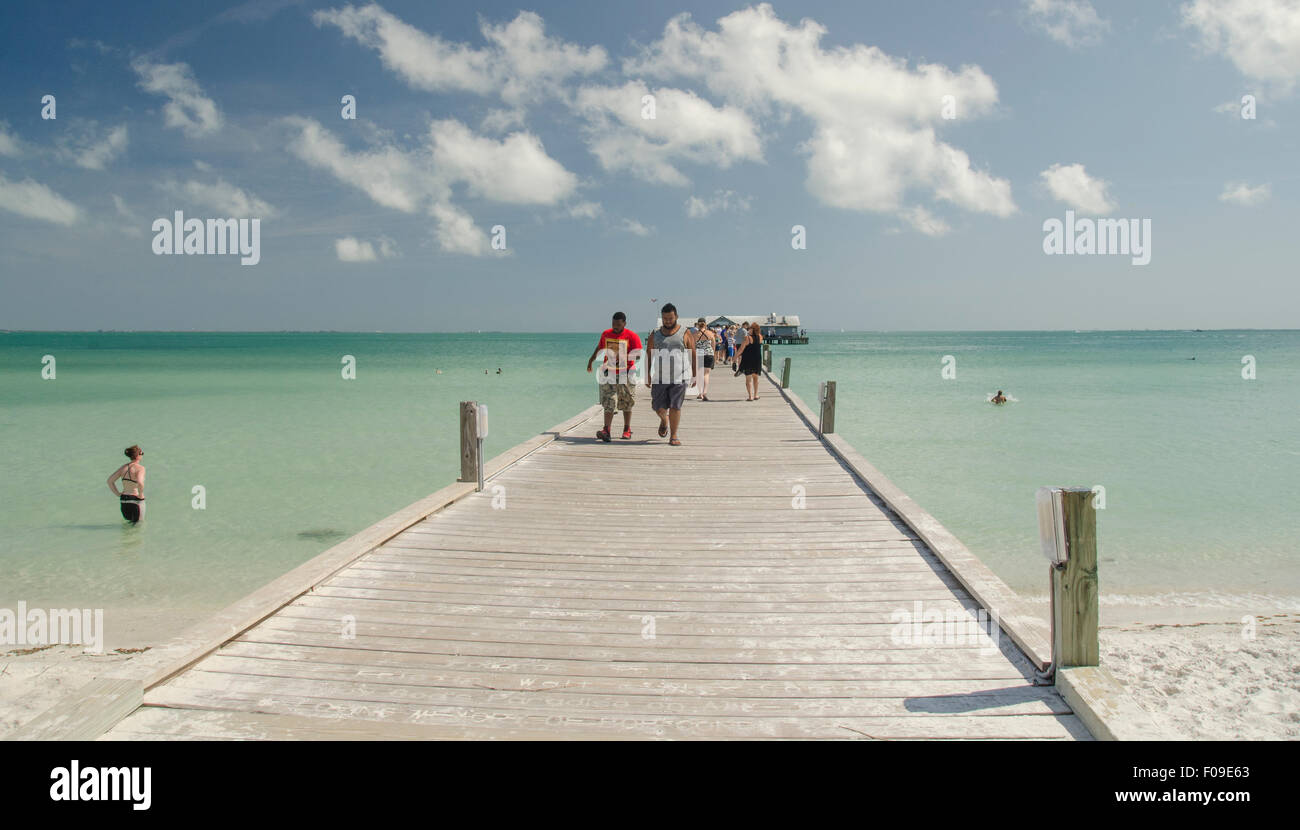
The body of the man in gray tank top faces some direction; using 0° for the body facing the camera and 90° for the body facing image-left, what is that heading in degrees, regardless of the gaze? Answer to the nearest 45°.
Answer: approximately 0°

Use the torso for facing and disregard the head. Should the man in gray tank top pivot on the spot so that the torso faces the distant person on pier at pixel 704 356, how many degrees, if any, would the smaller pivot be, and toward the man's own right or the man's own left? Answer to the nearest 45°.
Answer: approximately 180°

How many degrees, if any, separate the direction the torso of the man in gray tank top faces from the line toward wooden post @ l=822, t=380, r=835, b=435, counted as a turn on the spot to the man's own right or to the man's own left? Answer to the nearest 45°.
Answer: approximately 135° to the man's own left
